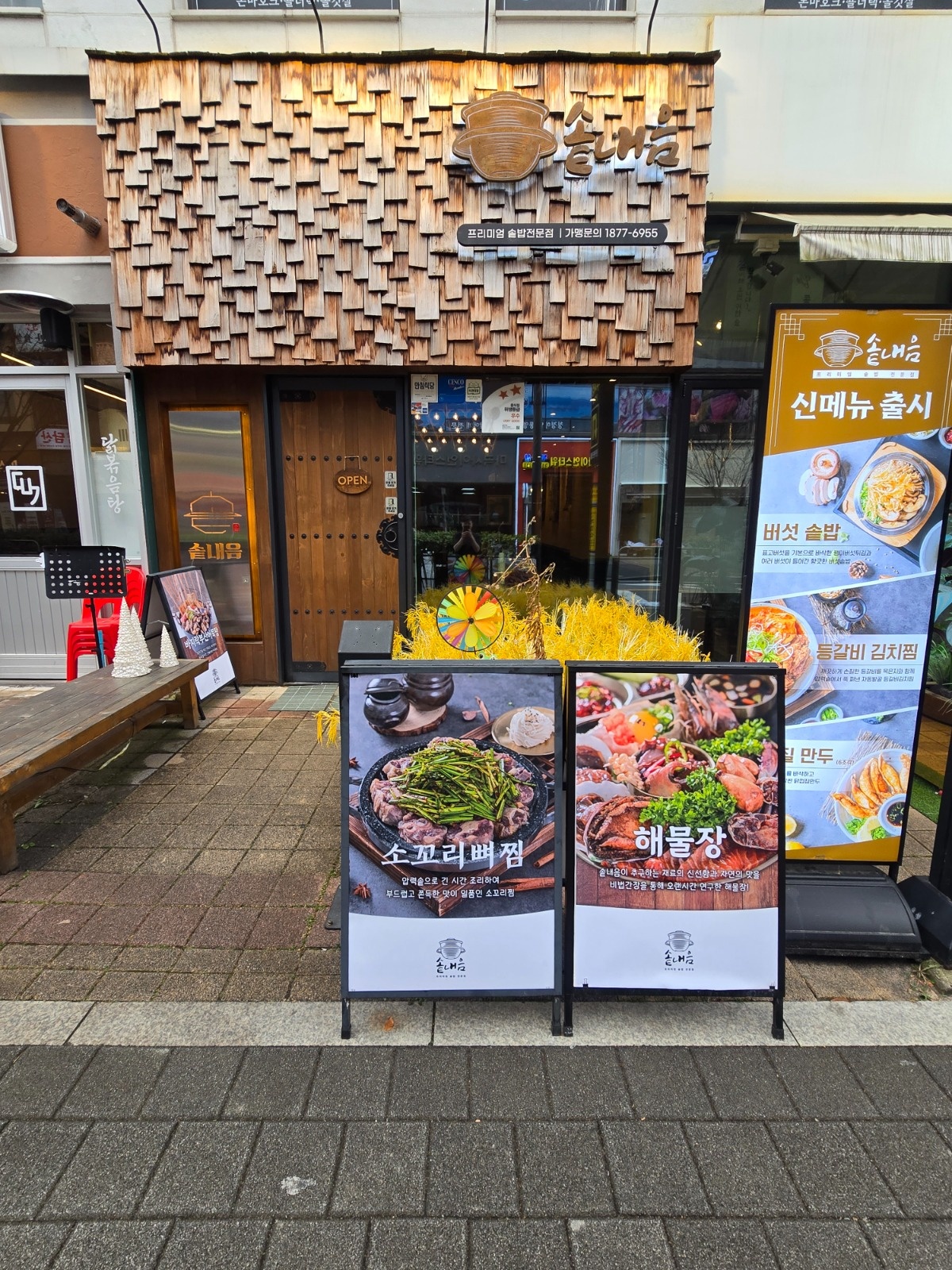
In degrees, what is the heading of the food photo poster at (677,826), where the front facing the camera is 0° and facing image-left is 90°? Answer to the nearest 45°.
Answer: approximately 0°

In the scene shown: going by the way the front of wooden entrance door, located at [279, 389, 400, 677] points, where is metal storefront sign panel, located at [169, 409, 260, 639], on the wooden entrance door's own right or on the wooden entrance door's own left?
on the wooden entrance door's own right

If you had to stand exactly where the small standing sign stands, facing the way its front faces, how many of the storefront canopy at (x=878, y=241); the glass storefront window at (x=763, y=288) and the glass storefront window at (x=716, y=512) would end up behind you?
0

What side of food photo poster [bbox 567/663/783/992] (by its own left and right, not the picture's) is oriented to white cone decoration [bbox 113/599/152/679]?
right

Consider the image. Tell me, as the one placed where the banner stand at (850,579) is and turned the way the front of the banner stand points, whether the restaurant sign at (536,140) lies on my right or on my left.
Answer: on my right

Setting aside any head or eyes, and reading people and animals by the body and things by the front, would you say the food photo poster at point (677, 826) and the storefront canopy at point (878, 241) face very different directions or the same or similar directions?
same or similar directions

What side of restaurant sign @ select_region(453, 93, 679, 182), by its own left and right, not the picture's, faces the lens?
front

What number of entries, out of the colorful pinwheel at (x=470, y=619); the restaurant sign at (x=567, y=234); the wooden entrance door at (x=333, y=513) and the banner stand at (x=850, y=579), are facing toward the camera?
4

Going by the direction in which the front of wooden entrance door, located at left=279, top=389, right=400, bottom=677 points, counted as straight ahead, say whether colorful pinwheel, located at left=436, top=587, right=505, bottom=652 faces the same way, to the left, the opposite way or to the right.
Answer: the same way

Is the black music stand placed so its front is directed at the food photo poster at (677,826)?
no

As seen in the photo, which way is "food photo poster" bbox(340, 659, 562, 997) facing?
toward the camera

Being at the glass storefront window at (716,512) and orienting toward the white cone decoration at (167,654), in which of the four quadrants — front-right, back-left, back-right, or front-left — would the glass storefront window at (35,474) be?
front-right

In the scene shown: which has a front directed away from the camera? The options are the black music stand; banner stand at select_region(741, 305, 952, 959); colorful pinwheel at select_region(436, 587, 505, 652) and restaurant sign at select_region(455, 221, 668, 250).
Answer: the black music stand

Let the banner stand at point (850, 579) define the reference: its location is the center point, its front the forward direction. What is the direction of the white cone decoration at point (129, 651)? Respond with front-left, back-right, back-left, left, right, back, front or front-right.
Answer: right

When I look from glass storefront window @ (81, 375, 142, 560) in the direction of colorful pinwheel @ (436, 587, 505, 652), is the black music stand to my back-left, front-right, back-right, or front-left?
front-right

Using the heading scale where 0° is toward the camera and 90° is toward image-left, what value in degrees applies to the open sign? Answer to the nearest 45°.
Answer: approximately 0°

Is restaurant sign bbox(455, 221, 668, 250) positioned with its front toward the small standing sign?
no

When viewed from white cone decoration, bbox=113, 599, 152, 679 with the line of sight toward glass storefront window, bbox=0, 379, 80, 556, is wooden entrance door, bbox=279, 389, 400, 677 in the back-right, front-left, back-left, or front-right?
front-right

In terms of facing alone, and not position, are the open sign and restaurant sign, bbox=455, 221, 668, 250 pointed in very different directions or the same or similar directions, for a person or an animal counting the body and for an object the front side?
same or similar directions

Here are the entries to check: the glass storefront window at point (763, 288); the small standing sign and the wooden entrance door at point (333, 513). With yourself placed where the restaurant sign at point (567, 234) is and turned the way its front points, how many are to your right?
2

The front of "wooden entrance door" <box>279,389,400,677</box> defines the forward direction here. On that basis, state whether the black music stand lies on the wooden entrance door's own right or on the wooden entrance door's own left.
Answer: on the wooden entrance door's own right
